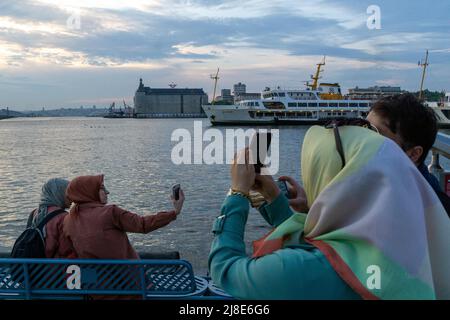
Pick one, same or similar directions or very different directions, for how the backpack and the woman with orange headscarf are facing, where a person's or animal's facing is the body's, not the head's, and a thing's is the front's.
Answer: very different directions

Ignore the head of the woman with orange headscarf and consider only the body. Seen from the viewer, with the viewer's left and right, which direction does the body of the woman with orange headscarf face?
facing away from the viewer and to the right of the viewer

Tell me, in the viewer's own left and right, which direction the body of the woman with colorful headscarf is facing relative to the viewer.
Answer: facing away from the viewer and to the left of the viewer

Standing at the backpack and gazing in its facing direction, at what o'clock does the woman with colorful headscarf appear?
The woman with colorful headscarf is roughly at 10 o'clock from the backpack.

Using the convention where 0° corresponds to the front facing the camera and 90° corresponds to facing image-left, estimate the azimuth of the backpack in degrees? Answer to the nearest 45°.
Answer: approximately 45°

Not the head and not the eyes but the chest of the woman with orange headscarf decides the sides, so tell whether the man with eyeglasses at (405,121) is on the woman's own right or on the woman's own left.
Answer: on the woman's own right

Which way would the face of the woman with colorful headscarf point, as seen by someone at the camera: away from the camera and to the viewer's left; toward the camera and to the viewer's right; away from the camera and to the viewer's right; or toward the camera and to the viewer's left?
away from the camera and to the viewer's left

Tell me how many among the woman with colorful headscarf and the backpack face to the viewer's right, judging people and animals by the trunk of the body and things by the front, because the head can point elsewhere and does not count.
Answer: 0

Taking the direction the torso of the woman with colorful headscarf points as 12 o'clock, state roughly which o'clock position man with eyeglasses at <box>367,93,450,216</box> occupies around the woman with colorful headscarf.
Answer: The man with eyeglasses is roughly at 2 o'clock from the woman with colorful headscarf.

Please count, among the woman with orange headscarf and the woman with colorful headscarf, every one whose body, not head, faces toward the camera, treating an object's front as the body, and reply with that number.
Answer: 0
